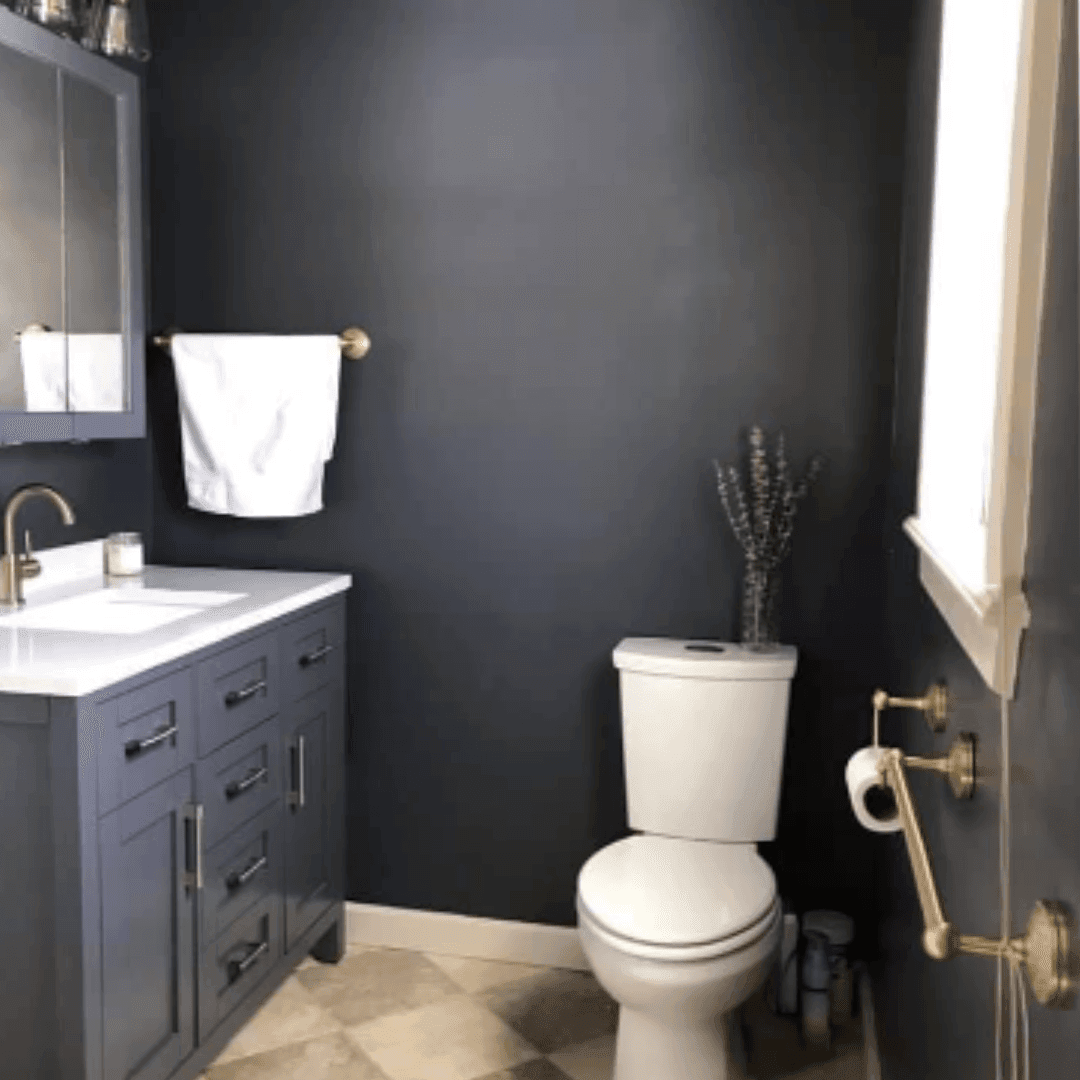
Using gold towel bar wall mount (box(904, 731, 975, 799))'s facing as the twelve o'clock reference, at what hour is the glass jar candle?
The glass jar candle is roughly at 1 o'clock from the gold towel bar wall mount.

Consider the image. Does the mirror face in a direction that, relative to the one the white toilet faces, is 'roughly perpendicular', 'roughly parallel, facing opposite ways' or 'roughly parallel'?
roughly perpendicular

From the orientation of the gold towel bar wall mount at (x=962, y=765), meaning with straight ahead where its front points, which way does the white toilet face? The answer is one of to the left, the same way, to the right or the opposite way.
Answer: to the left

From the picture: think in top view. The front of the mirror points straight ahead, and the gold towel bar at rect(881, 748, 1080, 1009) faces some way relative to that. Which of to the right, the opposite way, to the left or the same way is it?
the opposite way

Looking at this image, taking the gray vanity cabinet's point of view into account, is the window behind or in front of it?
in front

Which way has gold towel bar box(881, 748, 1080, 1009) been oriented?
to the viewer's left

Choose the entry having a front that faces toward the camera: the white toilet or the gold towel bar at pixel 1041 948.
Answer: the white toilet

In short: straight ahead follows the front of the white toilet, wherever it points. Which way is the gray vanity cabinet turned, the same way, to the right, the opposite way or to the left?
to the left

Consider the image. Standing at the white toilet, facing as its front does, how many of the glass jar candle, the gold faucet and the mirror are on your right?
3

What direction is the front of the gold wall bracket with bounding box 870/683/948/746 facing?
to the viewer's left

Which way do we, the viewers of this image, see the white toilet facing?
facing the viewer

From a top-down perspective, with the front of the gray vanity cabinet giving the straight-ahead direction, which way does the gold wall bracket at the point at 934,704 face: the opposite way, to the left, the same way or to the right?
the opposite way
